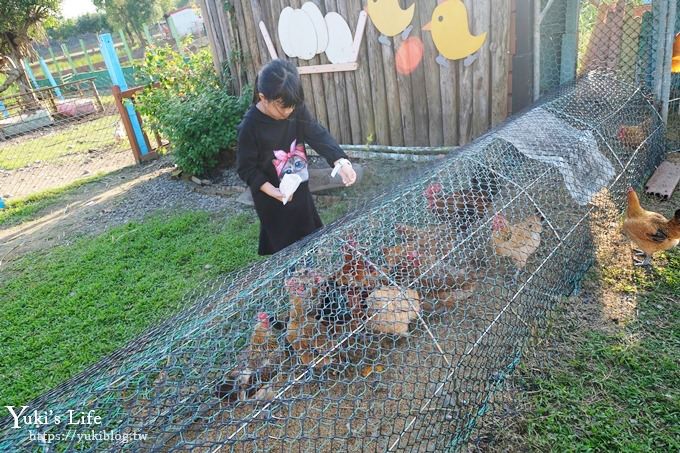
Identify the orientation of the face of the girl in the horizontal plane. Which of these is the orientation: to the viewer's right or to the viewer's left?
to the viewer's right

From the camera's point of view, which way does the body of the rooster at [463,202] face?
to the viewer's left

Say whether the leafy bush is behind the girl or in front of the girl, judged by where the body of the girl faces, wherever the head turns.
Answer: behind

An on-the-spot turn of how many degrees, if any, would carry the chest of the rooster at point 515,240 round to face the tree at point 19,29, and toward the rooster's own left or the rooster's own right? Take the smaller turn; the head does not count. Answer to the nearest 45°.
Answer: approximately 45° to the rooster's own right

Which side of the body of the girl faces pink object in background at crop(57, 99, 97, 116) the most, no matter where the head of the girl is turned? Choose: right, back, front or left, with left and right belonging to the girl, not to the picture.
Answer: back

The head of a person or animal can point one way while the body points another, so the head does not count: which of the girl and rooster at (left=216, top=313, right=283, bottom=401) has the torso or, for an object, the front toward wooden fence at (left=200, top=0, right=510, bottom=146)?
the rooster

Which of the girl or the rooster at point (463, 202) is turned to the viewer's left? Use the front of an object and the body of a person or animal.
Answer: the rooster

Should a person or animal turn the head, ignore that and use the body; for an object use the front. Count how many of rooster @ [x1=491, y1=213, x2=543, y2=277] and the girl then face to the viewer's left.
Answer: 1

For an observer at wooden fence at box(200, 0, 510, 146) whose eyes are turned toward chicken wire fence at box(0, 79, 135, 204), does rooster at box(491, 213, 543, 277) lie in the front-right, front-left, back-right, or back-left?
back-left

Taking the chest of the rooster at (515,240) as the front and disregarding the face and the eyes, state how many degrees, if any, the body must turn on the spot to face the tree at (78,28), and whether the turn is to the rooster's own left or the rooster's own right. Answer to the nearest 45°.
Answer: approximately 45° to the rooster's own right

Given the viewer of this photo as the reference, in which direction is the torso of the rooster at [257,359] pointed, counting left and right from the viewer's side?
facing away from the viewer and to the right of the viewer

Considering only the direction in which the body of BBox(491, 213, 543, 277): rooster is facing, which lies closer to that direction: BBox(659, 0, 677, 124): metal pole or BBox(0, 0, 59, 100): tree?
the tree

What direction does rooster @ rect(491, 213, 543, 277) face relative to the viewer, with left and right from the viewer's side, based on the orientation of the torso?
facing to the left of the viewer
